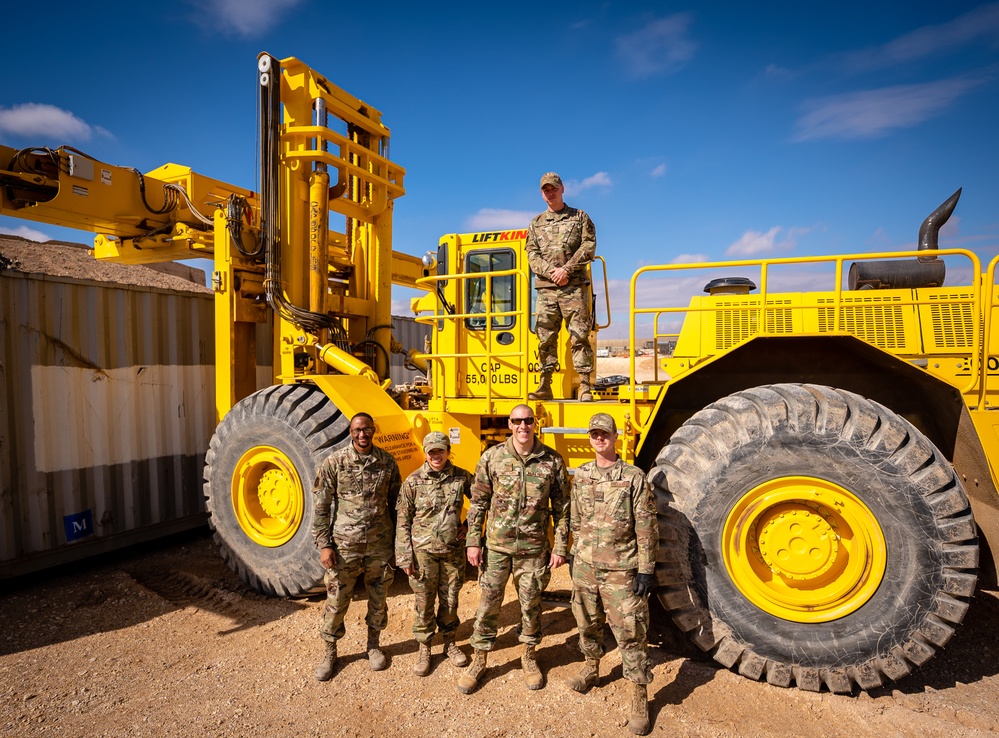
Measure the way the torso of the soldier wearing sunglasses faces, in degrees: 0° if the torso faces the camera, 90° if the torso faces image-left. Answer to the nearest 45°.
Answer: approximately 0°

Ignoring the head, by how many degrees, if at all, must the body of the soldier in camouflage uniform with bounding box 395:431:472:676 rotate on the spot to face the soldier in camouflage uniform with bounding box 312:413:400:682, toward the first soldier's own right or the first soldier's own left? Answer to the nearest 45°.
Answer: approximately 90° to the first soldier's own right

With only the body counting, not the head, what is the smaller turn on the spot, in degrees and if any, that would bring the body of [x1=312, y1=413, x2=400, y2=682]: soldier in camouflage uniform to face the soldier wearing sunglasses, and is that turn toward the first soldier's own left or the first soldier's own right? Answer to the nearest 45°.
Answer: approximately 45° to the first soldier's own left

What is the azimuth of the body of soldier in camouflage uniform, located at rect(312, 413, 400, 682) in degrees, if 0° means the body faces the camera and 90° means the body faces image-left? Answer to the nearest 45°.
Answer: approximately 0°

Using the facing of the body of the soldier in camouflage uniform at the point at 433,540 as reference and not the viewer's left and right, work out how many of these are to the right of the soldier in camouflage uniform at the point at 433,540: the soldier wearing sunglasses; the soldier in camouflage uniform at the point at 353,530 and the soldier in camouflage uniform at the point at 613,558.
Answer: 1

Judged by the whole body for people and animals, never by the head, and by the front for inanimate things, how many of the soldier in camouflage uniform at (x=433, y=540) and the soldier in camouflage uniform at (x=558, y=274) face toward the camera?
2

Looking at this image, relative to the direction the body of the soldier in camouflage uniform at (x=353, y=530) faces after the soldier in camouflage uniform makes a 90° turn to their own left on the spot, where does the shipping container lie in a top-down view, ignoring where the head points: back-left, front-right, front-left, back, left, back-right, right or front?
back-left

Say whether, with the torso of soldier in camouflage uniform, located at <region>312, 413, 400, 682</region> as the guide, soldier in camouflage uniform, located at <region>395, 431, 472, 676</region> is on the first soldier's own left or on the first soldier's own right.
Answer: on the first soldier's own left
